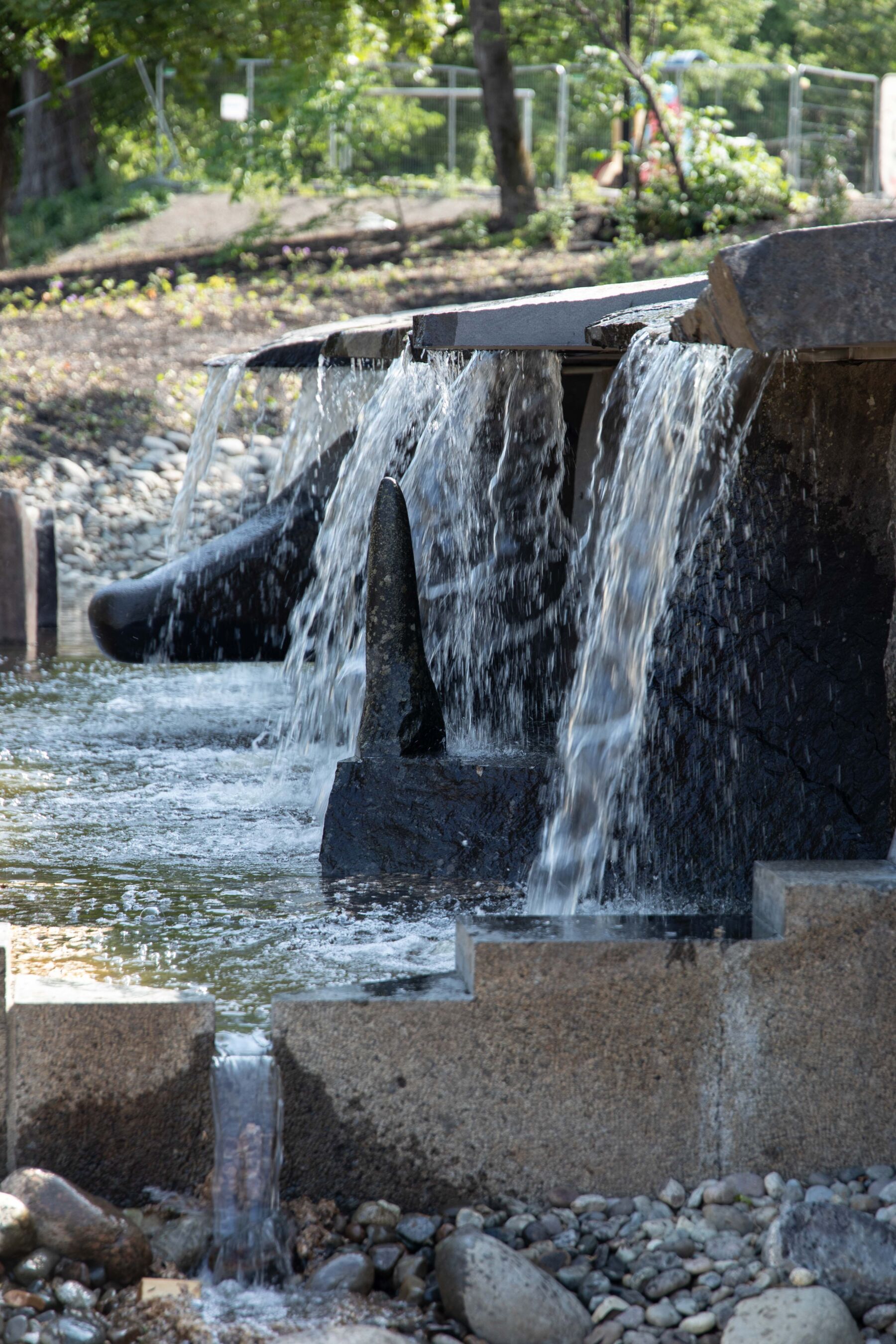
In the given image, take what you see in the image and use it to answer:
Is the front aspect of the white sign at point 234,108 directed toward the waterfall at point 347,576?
yes

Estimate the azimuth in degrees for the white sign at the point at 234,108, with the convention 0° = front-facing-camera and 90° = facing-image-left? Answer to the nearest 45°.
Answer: approximately 0°

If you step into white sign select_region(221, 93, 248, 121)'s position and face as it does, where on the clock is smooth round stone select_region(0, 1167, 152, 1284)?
The smooth round stone is roughly at 12 o'clock from the white sign.

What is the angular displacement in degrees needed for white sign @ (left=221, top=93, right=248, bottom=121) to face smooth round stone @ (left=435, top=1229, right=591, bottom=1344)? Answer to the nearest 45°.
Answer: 0° — it already faces it

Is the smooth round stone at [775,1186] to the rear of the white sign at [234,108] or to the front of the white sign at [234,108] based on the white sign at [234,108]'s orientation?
to the front

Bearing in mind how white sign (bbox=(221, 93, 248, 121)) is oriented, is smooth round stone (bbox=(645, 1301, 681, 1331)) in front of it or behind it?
in front

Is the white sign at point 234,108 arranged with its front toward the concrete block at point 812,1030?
yes

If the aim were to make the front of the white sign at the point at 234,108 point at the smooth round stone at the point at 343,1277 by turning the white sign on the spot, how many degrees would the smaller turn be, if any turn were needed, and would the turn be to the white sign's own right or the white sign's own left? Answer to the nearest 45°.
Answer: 0° — it already faces it

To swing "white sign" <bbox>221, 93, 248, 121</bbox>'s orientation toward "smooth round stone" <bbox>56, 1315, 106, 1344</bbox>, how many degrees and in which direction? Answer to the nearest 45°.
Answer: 0° — it already faces it

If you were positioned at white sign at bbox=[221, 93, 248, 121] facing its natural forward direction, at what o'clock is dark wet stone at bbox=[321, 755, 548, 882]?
The dark wet stone is roughly at 12 o'clock from the white sign.

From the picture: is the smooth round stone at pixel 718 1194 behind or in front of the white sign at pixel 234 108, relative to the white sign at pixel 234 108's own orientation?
in front
